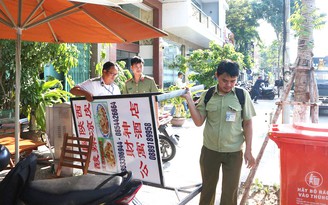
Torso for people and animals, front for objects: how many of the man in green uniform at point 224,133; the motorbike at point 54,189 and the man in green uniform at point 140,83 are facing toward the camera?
2

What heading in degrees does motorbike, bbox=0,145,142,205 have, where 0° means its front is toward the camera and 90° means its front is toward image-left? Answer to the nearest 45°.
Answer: approximately 90°

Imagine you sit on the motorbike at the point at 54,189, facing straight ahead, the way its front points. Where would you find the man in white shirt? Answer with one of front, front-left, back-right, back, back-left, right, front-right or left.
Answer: right

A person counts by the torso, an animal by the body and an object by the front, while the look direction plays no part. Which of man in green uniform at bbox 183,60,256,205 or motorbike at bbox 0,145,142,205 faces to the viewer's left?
the motorbike

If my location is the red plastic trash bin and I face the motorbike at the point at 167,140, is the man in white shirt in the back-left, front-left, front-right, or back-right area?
front-left

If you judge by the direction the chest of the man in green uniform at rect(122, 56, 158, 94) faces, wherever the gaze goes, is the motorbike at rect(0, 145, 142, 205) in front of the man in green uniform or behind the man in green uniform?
in front

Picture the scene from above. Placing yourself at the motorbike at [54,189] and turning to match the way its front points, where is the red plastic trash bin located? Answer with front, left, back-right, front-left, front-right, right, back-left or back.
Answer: back

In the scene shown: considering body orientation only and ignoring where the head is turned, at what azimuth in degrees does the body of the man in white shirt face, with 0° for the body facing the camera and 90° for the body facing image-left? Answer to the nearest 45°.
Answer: approximately 315°

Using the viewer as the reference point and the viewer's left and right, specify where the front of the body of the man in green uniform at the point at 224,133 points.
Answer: facing the viewer

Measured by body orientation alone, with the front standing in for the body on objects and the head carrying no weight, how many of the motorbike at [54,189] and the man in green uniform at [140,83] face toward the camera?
1

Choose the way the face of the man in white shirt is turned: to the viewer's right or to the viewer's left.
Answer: to the viewer's right

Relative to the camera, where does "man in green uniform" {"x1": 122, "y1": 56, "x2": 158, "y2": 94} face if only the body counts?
toward the camera

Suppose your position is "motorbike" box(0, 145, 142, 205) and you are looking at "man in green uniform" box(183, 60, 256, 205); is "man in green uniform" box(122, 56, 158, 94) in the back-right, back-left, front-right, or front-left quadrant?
front-left

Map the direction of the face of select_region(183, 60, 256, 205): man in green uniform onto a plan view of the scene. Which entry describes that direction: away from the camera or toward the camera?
toward the camera

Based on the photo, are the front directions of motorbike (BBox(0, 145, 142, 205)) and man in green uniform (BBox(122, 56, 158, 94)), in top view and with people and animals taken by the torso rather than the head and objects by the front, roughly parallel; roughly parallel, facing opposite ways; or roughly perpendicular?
roughly perpendicular

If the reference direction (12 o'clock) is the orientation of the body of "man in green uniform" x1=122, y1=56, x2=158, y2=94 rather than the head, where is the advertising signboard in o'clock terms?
The advertising signboard is roughly at 12 o'clock from the man in green uniform.

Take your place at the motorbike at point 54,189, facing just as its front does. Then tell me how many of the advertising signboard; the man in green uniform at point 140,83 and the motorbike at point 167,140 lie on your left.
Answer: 0
